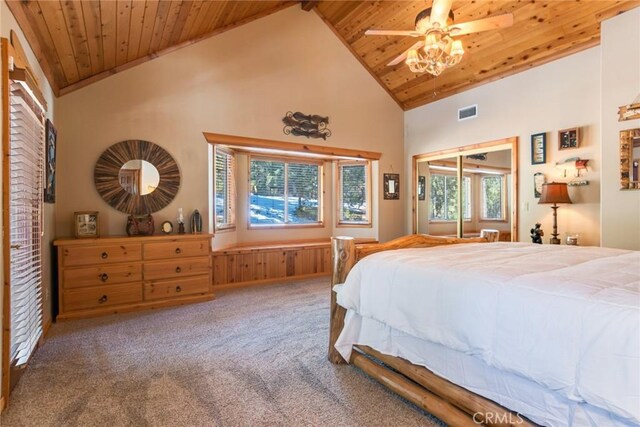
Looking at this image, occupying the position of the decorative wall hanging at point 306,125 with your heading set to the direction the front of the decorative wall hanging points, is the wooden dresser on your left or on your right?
on your right

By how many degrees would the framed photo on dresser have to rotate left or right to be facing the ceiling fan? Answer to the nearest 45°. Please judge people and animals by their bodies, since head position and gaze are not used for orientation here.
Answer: approximately 45° to its left

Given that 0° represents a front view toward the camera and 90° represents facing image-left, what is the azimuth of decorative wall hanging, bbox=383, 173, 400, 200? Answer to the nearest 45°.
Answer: approximately 0°

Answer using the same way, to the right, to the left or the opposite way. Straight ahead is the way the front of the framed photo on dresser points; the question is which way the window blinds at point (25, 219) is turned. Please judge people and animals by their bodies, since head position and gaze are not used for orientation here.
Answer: to the left

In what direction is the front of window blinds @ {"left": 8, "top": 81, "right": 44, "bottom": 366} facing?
to the viewer's right

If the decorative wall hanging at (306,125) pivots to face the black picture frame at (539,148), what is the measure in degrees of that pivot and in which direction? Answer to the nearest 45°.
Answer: approximately 90° to its left

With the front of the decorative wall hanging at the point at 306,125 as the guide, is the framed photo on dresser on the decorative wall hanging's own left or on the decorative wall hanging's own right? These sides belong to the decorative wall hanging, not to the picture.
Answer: on the decorative wall hanging's own right

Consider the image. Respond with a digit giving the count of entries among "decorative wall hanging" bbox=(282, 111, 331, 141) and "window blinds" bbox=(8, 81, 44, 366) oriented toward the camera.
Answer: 1

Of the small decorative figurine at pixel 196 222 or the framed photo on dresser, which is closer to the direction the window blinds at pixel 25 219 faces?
the small decorative figurine
